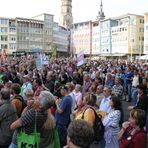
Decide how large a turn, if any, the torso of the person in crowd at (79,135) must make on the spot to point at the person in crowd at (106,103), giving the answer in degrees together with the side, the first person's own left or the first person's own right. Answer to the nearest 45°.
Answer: approximately 45° to the first person's own right

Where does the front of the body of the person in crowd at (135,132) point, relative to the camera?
to the viewer's left

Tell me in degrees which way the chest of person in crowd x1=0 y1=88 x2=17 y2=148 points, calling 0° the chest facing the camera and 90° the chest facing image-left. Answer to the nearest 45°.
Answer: approximately 135°

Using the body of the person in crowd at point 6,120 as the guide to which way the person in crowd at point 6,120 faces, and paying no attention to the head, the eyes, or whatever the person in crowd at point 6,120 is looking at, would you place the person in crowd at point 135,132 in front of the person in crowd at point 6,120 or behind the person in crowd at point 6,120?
behind

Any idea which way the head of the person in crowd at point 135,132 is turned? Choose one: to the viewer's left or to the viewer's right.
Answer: to the viewer's left

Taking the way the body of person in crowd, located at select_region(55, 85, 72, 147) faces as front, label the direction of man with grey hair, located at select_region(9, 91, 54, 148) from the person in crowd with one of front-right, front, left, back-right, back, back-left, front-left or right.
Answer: left
